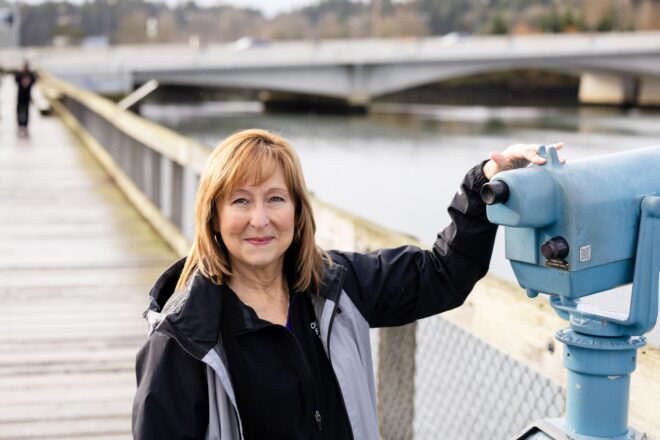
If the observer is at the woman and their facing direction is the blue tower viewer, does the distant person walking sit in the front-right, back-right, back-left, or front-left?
back-left
